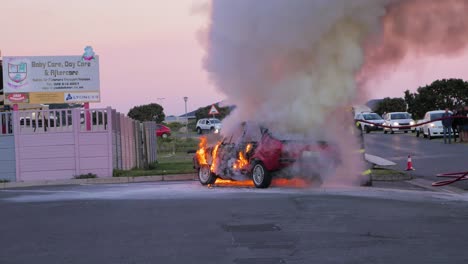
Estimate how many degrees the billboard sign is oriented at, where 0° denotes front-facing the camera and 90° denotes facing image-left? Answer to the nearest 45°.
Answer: approximately 0°
